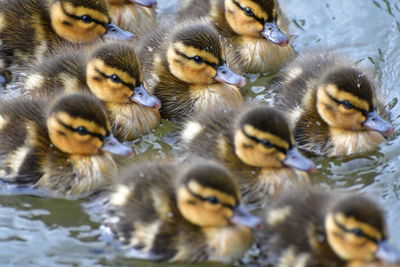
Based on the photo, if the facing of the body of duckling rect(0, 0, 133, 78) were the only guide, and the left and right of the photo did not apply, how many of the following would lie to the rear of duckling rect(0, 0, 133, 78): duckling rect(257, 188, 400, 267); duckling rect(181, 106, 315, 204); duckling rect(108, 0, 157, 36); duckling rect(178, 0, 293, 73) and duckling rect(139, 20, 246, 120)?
0

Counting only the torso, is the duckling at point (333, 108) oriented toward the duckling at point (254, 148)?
no

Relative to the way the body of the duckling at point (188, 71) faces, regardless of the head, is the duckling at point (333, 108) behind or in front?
in front

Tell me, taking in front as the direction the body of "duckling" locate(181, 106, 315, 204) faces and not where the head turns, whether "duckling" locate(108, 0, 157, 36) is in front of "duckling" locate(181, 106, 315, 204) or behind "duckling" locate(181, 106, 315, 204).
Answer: behind

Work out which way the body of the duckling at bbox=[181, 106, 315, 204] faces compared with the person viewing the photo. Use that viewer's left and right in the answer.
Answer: facing the viewer and to the right of the viewer

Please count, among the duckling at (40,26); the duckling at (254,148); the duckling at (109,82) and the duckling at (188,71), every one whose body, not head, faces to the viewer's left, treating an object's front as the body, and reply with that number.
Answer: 0

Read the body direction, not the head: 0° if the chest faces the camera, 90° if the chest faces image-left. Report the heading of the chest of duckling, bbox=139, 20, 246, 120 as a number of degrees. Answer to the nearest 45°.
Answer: approximately 315°

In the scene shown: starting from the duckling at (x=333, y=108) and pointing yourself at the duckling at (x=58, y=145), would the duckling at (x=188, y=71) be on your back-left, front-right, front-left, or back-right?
front-right

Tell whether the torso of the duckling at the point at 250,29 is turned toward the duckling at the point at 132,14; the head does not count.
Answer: no

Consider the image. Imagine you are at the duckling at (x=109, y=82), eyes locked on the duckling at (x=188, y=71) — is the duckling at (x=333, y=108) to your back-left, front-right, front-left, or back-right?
front-right

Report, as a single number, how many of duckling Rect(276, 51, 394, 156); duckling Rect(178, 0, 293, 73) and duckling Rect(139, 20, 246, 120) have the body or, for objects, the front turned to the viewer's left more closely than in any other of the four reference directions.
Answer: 0

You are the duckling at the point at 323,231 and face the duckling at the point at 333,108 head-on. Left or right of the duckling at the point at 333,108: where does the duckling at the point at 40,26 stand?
left

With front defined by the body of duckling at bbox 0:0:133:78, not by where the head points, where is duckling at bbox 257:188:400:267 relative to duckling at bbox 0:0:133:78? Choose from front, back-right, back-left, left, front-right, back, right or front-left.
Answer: front-right

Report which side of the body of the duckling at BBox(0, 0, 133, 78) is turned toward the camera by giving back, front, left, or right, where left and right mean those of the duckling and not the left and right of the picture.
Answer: right

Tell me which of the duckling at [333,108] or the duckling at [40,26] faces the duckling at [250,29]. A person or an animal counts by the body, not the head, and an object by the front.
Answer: the duckling at [40,26]

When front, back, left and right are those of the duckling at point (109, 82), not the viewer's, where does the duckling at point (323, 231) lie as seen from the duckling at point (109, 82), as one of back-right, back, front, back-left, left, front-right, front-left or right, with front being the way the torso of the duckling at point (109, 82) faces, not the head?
front

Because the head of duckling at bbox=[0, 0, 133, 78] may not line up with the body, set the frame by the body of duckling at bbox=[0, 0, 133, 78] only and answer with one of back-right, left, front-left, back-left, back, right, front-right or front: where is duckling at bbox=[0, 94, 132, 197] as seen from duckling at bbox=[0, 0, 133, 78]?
right
